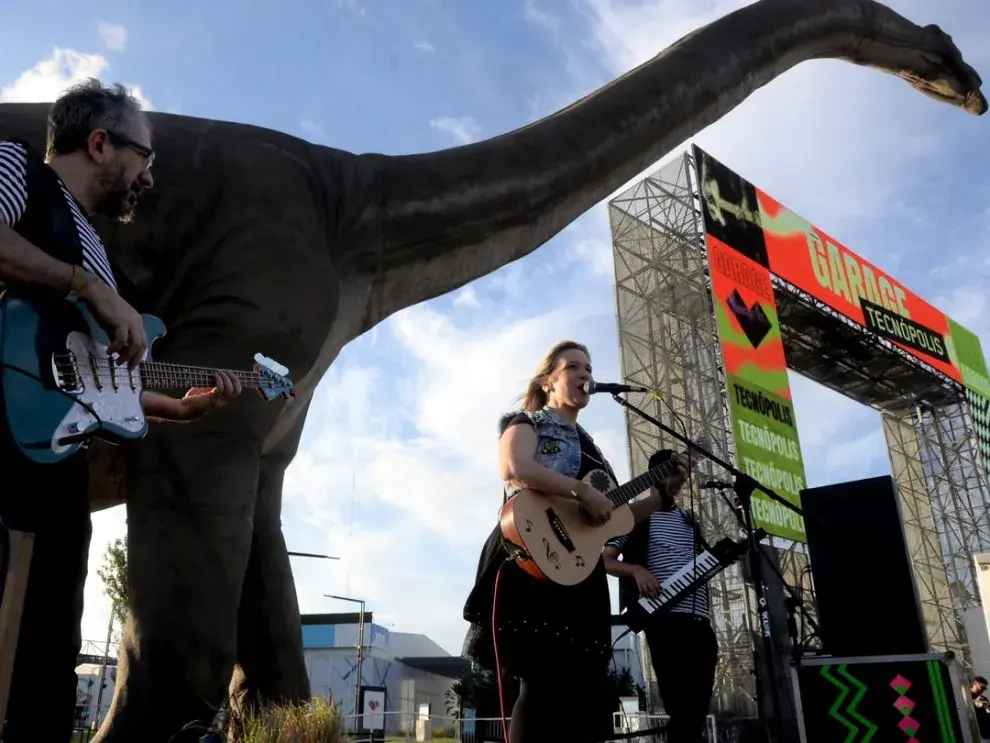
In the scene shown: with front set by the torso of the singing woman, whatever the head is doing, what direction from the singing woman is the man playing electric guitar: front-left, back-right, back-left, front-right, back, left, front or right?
right

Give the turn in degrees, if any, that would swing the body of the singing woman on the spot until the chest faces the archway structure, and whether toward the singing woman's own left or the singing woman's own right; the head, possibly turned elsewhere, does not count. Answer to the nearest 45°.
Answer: approximately 135° to the singing woman's own left

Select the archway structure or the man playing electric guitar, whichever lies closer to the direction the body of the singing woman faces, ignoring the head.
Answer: the man playing electric guitar

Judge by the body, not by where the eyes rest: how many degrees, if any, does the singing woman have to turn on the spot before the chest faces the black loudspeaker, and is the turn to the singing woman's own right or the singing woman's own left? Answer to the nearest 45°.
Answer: approximately 90° to the singing woman's own left

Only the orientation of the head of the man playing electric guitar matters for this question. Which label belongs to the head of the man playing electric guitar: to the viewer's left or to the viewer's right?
to the viewer's right

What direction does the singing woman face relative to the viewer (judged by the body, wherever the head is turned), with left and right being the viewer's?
facing the viewer and to the right of the viewer

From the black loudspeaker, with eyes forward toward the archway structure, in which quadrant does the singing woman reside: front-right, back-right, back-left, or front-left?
back-left

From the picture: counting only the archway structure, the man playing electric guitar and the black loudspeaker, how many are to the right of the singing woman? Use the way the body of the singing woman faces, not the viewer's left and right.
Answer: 1
